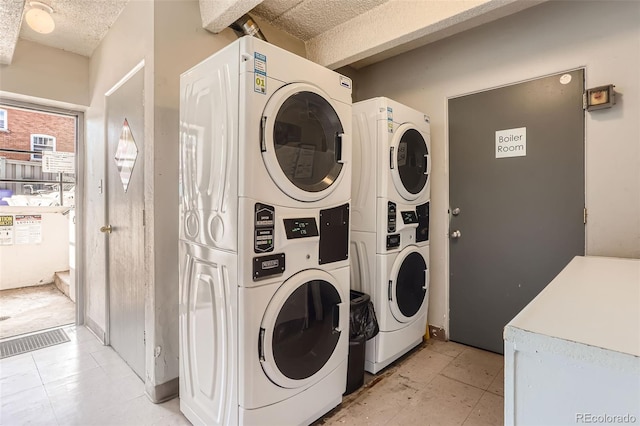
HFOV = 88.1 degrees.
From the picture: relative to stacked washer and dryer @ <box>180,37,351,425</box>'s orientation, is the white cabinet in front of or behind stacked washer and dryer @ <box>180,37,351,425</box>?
in front

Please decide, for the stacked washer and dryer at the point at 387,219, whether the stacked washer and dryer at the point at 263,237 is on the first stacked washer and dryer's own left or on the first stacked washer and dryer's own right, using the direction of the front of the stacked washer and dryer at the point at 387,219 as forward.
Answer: on the first stacked washer and dryer's own right

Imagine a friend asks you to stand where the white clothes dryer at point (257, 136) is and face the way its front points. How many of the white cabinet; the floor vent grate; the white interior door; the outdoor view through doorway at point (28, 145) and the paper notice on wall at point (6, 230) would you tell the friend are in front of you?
1

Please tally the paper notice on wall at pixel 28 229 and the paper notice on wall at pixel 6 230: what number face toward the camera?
2

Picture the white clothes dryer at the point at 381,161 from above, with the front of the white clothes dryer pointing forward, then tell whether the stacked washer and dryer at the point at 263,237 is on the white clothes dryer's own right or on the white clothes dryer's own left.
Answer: on the white clothes dryer's own right

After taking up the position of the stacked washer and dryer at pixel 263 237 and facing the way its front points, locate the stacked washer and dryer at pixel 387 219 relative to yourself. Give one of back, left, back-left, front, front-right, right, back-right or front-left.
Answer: left

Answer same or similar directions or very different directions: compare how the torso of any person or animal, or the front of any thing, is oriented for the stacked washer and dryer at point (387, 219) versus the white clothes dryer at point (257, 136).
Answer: same or similar directions

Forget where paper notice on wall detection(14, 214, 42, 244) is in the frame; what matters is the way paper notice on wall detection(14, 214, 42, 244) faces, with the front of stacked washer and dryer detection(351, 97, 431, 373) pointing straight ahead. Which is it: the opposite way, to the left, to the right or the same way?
the same way

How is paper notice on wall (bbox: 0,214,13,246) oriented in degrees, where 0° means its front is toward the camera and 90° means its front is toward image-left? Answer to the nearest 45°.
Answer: approximately 0°

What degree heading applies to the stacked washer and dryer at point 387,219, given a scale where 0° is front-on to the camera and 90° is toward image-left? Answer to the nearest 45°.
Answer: approximately 315°

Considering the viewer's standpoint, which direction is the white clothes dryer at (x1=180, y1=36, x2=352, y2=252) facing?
facing the viewer and to the right of the viewer

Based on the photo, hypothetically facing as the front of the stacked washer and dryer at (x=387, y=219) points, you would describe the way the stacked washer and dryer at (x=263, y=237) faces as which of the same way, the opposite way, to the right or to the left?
the same way

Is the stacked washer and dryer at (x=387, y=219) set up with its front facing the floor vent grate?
no

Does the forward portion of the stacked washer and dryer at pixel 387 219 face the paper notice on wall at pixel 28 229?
no

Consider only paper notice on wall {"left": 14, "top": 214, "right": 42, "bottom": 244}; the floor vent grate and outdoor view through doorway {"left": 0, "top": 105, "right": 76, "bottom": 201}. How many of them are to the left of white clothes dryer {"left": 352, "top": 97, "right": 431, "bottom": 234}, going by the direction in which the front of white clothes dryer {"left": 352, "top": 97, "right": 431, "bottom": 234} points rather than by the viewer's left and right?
0

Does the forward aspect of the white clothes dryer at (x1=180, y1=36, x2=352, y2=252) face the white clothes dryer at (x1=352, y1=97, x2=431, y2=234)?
no

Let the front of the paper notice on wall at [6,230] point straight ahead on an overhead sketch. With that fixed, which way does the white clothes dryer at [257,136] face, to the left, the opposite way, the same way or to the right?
the same way

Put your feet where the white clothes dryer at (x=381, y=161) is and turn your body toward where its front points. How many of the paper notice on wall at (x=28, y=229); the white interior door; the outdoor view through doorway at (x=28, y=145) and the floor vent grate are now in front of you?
0

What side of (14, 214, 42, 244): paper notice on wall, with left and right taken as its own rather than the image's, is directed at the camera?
front
